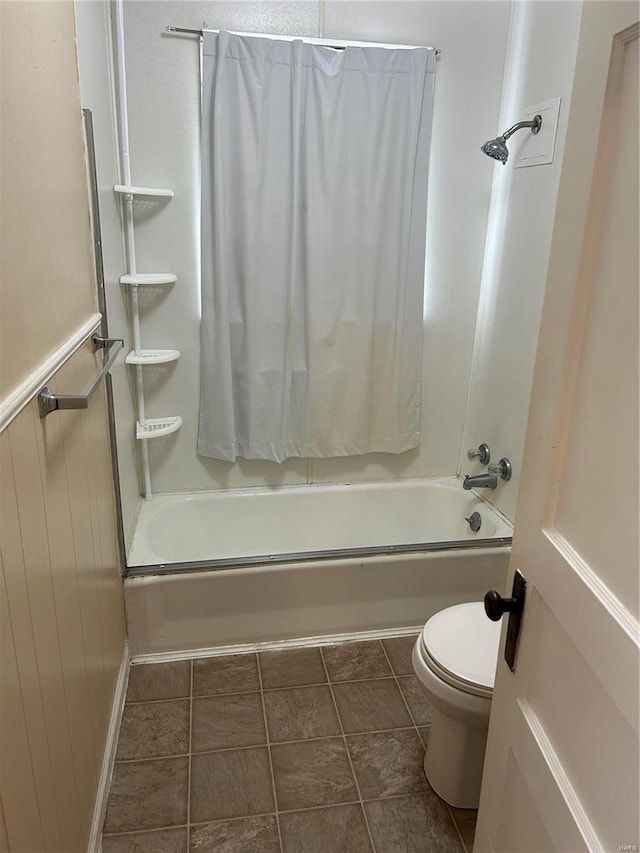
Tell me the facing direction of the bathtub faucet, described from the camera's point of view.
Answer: facing to the left of the viewer

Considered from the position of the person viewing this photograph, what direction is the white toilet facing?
facing to the left of the viewer

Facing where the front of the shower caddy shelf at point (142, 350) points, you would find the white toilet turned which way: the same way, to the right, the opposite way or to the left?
the opposite way

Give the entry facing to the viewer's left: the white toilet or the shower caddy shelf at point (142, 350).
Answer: the white toilet

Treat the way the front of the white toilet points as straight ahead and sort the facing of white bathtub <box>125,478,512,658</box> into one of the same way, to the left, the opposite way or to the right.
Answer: to the left

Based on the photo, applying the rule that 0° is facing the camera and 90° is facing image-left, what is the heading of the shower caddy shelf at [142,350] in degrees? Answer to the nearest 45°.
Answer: approximately 315°

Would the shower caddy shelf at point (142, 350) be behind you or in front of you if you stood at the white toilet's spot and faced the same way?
in front
